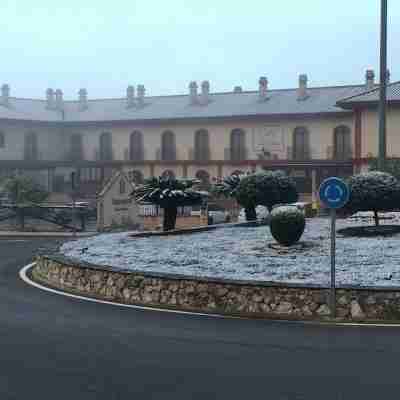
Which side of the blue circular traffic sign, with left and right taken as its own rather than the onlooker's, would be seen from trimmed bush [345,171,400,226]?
back

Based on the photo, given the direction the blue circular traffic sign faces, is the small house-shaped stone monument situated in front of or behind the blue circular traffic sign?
behind

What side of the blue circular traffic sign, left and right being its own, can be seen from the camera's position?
front

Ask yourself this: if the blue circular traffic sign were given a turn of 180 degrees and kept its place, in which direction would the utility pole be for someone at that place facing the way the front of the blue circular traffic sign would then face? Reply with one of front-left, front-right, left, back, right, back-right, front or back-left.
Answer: front

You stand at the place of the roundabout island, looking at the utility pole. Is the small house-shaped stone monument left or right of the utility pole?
left

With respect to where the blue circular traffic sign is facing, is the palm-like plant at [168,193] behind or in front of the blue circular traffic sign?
behind

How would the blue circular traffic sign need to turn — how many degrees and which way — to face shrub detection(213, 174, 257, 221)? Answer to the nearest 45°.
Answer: approximately 180°

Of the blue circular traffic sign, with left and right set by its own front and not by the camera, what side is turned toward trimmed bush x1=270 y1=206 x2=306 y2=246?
back

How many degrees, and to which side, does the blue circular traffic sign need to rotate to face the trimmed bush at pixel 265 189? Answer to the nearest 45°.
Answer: approximately 180°
